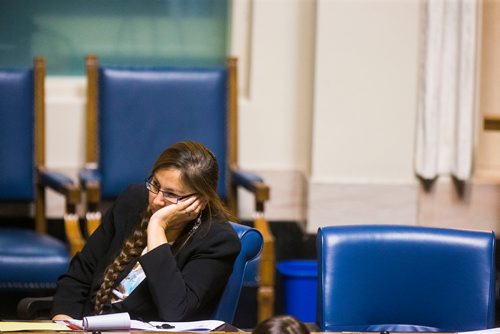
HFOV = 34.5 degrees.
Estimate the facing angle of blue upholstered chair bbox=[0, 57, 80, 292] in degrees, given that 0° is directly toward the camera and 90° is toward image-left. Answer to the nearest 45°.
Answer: approximately 0°

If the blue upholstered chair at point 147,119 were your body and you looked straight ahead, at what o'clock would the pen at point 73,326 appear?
The pen is roughly at 12 o'clock from the blue upholstered chair.

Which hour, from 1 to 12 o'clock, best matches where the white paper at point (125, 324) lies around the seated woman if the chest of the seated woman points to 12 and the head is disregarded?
The white paper is roughly at 11 o'clock from the seated woman.

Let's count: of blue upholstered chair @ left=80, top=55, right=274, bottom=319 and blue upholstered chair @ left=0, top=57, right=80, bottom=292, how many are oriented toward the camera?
2

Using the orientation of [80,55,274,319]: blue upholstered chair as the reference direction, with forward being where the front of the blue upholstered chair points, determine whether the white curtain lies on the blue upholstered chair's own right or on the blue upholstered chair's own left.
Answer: on the blue upholstered chair's own left

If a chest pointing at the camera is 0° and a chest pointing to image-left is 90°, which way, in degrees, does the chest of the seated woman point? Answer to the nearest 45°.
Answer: approximately 45°

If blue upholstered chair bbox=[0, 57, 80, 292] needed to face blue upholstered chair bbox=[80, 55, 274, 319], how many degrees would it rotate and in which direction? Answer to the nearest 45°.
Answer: approximately 90° to its left

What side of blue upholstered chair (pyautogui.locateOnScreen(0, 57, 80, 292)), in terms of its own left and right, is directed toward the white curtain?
left

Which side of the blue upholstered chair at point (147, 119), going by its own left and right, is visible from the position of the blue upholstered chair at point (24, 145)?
right
